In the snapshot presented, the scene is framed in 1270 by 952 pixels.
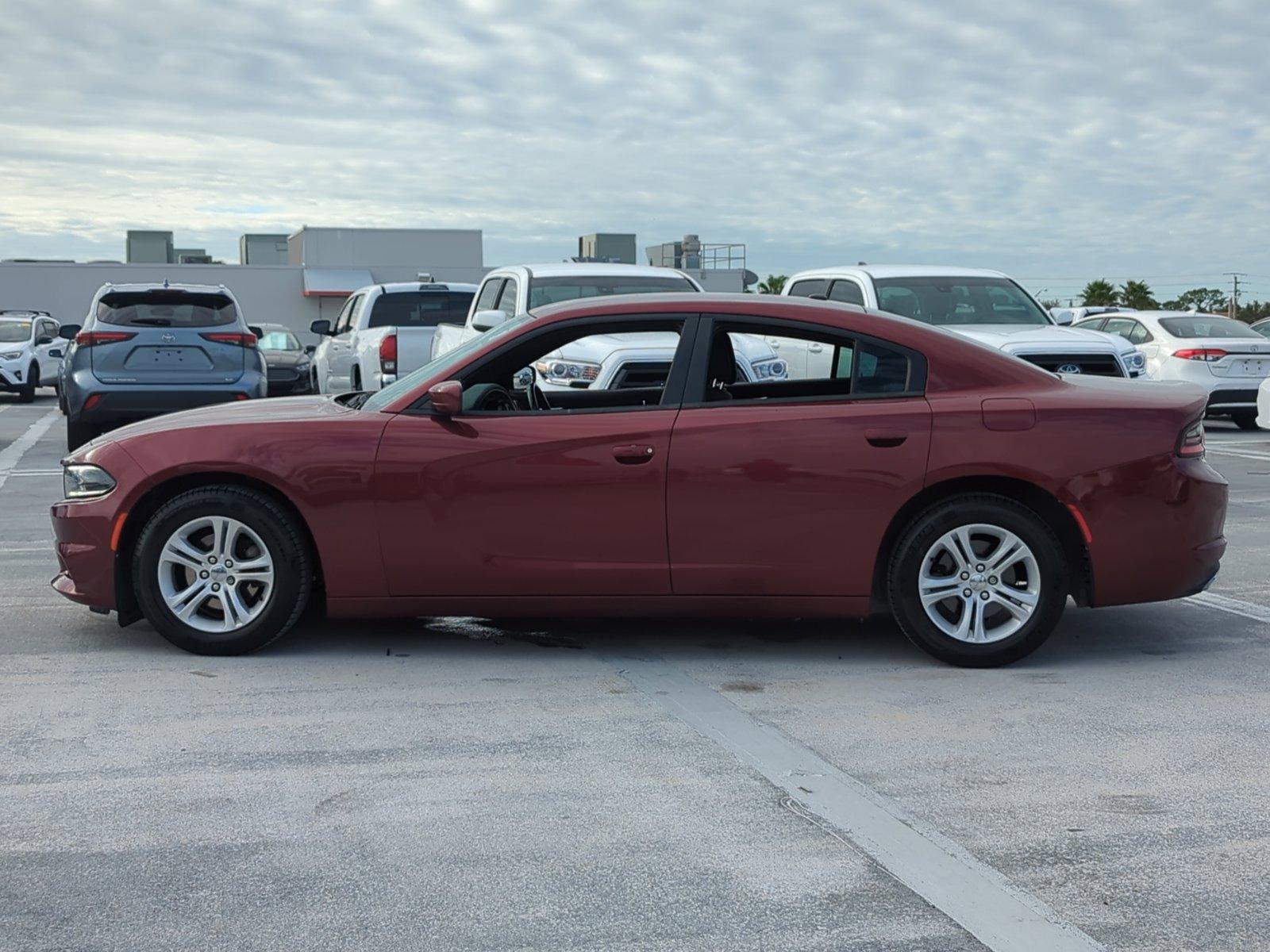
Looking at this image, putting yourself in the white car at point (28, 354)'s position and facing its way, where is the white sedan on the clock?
The white sedan is roughly at 9 o'clock from the white car.

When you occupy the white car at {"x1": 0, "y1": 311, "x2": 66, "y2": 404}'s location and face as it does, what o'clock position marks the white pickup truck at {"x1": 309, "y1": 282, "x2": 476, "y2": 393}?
The white pickup truck is roughly at 10 o'clock from the white car.

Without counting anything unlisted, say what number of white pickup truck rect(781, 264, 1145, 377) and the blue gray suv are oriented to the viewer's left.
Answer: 0

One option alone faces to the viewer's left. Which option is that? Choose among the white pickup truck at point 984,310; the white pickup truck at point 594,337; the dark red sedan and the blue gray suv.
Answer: the dark red sedan

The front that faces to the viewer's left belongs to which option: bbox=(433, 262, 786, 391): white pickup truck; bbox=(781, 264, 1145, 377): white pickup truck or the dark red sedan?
the dark red sedan

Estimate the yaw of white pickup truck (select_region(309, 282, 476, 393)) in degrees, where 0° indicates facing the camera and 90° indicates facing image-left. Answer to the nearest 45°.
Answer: approximately 135°

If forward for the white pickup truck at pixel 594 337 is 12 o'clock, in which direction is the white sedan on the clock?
The white sedan is roughly at 9 o'clock from the white pickup truck.

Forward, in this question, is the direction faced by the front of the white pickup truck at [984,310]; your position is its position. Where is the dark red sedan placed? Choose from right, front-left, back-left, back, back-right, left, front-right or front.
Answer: front-right

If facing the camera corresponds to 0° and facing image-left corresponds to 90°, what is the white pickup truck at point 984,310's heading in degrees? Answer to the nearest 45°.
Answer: approximately 315°

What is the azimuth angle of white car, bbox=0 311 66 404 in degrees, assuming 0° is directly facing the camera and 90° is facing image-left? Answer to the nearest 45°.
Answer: approximately 45°

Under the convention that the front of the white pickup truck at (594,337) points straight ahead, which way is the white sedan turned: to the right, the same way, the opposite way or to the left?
the opposite way

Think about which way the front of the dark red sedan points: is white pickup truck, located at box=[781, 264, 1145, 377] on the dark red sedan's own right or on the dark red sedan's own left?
on the dark red sedan's own right

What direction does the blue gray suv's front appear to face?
away from the camera

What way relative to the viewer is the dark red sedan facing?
to the viewer's left

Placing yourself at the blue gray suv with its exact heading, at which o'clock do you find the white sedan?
The white sedan is roughly at 3 o'clock from the blue gray suv.

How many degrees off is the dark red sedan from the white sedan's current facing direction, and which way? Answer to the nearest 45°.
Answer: approximately 135° to its left

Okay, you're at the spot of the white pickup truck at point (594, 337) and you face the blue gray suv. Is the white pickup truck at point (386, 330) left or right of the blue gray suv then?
right
